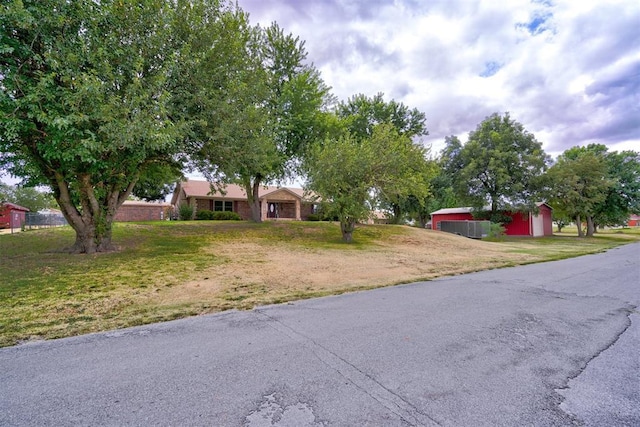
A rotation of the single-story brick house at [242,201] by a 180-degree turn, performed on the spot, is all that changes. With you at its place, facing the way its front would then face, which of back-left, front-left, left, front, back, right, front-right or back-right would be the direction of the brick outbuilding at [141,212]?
left

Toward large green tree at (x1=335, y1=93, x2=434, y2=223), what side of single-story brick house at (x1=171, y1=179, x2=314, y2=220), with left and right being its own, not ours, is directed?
left

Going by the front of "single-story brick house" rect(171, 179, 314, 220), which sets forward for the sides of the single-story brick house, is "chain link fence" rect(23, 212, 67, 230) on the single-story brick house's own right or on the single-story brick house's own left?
on the single-story brick house's own right

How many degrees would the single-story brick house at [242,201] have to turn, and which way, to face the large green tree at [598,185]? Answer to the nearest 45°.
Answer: approximately 90° to its left

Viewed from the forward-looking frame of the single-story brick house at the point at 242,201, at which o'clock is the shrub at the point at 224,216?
The shrub is roughly at 1 o'clock from the single-story brick house.

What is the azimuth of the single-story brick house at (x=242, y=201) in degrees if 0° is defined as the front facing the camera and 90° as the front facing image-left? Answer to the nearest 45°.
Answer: approximately 0°

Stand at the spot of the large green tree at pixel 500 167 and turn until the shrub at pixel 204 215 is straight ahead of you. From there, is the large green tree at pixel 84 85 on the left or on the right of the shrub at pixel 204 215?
left

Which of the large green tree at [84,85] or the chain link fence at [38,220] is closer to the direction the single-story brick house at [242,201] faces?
the large green tree

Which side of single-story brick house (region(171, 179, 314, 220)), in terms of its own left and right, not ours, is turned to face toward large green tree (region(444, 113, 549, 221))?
left

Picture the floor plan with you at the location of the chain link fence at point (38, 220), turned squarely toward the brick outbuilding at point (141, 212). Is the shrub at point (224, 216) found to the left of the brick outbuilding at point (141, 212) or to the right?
right
